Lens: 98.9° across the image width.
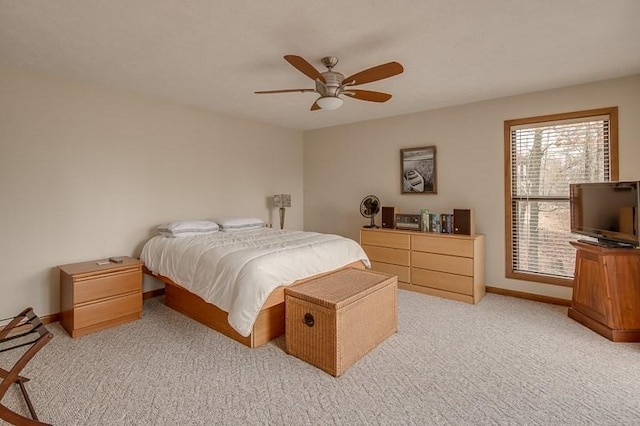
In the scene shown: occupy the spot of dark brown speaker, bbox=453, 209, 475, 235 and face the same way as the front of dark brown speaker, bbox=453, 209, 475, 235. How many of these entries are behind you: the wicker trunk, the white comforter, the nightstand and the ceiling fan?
0

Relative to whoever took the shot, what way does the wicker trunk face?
facing the viewer and to the right of the viewer

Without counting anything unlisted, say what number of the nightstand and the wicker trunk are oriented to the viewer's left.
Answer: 0

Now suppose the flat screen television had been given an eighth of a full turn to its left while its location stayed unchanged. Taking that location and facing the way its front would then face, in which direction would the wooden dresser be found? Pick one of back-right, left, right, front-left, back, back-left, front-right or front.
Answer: right

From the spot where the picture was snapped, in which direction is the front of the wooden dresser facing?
facing the viewer and to the left of the viewer

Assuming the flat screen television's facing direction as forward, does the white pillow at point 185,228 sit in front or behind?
in front

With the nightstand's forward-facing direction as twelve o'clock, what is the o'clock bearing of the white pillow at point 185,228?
The white pillow is roughly at 10 o'clock from the nightstand.

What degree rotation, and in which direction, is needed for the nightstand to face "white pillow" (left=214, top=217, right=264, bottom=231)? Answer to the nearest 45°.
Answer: approximately 45° to its left

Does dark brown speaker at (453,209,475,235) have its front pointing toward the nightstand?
no

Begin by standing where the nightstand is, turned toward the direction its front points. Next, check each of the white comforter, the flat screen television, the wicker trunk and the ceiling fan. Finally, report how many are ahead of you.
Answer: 4

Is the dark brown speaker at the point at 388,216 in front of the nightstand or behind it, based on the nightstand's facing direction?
in front

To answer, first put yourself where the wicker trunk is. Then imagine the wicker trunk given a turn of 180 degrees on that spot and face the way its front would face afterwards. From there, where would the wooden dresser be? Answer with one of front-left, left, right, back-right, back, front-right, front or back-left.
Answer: right

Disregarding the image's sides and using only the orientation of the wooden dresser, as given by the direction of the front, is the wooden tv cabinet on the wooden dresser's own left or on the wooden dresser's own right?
on the wooden dresser's own left

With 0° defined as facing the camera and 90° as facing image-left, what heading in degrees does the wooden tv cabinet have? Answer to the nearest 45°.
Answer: approximately 45°

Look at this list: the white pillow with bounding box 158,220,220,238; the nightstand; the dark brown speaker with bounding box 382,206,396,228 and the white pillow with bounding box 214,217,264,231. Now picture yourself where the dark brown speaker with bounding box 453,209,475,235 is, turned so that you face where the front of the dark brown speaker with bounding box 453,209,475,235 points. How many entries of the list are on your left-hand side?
0

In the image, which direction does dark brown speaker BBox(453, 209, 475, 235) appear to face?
toward the camera

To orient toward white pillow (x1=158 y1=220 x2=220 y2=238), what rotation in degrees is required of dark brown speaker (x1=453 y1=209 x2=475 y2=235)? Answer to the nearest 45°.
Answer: approximately 45° to its right
